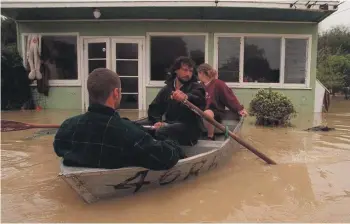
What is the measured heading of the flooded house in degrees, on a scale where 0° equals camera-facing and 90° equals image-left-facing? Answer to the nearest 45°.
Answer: approximately 0°

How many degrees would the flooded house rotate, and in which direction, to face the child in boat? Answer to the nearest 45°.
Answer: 0° — it already faces them
